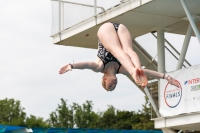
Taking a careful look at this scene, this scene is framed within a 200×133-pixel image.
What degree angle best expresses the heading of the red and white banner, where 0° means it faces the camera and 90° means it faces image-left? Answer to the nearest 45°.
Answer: approximately 0°
